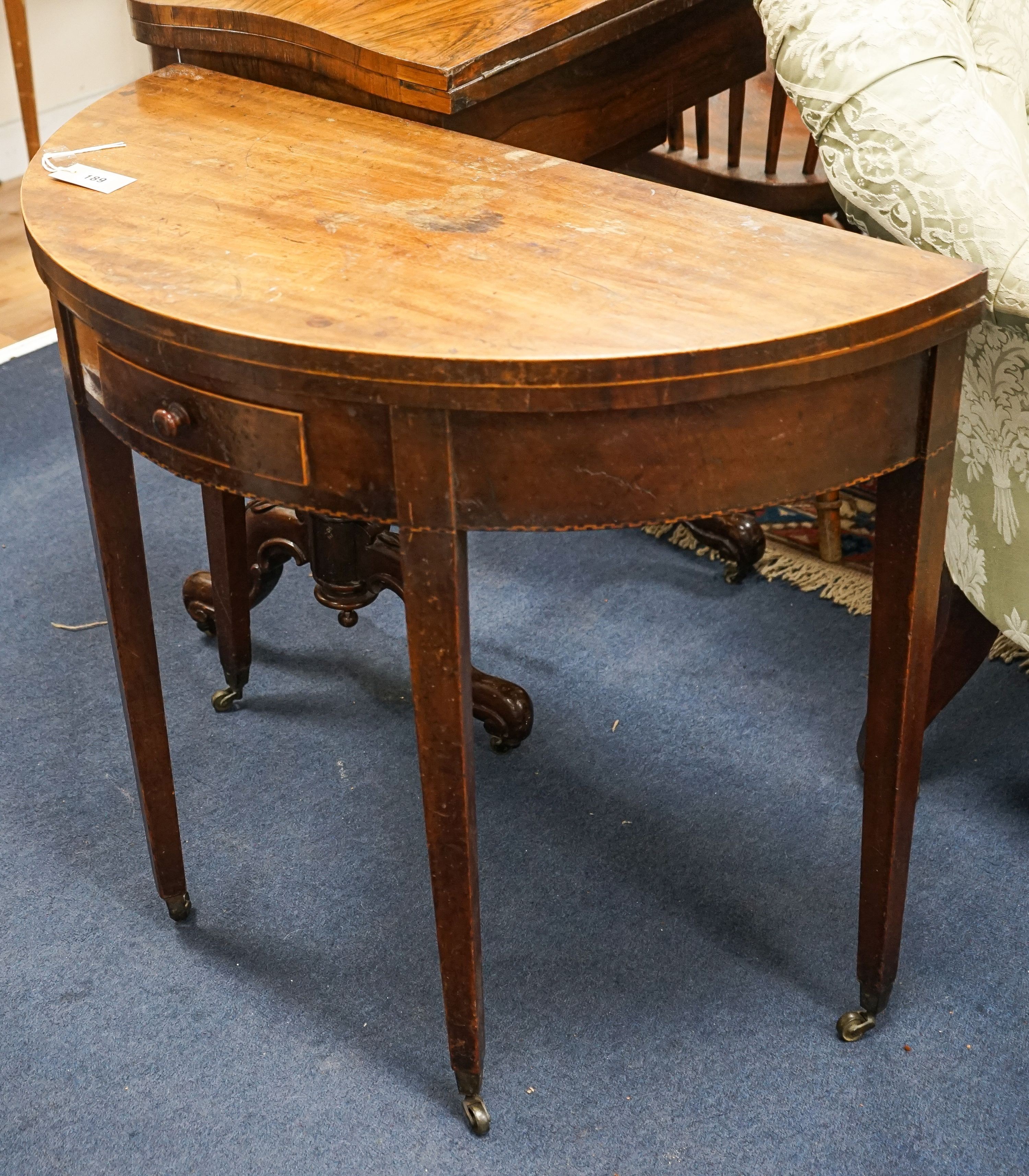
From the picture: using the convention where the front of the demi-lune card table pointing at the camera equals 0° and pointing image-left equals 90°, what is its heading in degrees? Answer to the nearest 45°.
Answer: approximately 45°

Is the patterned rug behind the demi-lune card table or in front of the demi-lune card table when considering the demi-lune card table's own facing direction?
behind

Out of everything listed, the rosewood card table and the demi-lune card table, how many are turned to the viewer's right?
0
